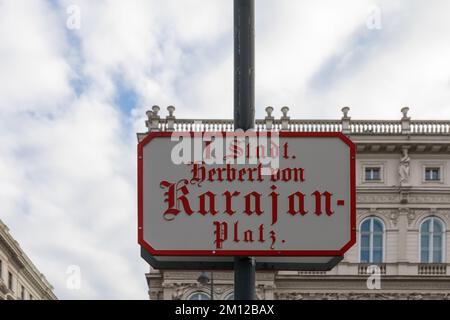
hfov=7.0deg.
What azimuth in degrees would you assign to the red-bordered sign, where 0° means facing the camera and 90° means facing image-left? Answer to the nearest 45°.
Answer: approximately 0°
